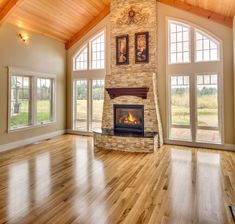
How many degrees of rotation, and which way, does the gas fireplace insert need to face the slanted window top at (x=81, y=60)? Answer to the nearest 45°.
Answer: approximately 135° to its right

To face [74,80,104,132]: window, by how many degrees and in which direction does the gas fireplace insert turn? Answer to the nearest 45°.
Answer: approximately 135° to its right

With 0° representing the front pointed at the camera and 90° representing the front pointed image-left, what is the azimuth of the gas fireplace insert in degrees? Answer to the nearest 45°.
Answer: approximately 0°

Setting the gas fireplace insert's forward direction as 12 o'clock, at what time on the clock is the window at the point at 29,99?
The window is roughly at 3 o'clock from the gas fireplace insert.
